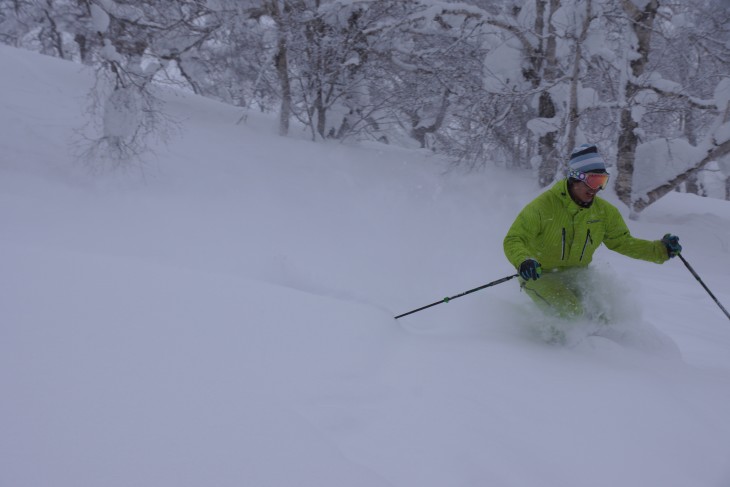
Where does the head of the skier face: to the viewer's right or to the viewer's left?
to the viewer's right

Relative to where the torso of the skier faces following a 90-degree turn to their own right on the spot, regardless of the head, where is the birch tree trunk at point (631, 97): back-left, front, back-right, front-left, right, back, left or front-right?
back-right

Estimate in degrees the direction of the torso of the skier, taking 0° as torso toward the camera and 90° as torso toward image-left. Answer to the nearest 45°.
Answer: approximately 315°

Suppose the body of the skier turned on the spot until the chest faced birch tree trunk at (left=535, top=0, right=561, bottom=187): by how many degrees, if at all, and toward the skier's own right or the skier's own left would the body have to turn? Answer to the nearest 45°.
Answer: approximately 135° to the skier's own left
